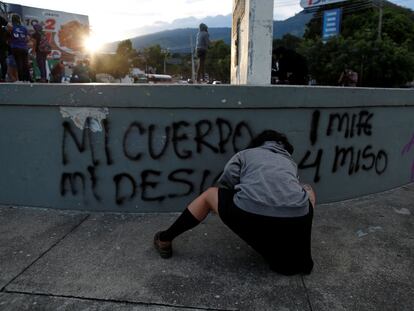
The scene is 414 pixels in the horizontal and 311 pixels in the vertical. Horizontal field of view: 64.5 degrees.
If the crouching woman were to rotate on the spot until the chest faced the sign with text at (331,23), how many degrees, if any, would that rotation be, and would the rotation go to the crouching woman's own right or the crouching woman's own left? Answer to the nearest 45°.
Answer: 0° — they already face it

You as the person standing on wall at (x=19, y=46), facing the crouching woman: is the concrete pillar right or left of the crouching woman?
left

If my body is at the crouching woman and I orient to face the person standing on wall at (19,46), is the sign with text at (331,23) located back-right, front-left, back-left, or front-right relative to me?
front-right

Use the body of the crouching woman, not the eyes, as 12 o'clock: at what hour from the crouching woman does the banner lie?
The banner is roughly at 11 o'clock from the crouching woman.

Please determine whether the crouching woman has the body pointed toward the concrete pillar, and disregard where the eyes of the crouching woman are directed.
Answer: yes

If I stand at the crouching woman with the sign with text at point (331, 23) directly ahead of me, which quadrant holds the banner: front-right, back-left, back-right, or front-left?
front-left

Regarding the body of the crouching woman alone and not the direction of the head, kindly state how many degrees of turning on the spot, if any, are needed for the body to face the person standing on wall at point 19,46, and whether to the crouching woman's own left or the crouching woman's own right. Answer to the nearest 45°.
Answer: approximately 45° to the crouching woman's own left

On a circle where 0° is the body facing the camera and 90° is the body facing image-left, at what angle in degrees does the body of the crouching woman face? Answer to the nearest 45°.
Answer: approximately 180°

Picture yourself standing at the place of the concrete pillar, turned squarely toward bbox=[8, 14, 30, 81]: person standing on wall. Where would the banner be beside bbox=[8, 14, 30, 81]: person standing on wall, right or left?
right

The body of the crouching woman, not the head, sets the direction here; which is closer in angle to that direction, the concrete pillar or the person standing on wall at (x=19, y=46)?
the concrete pillar
